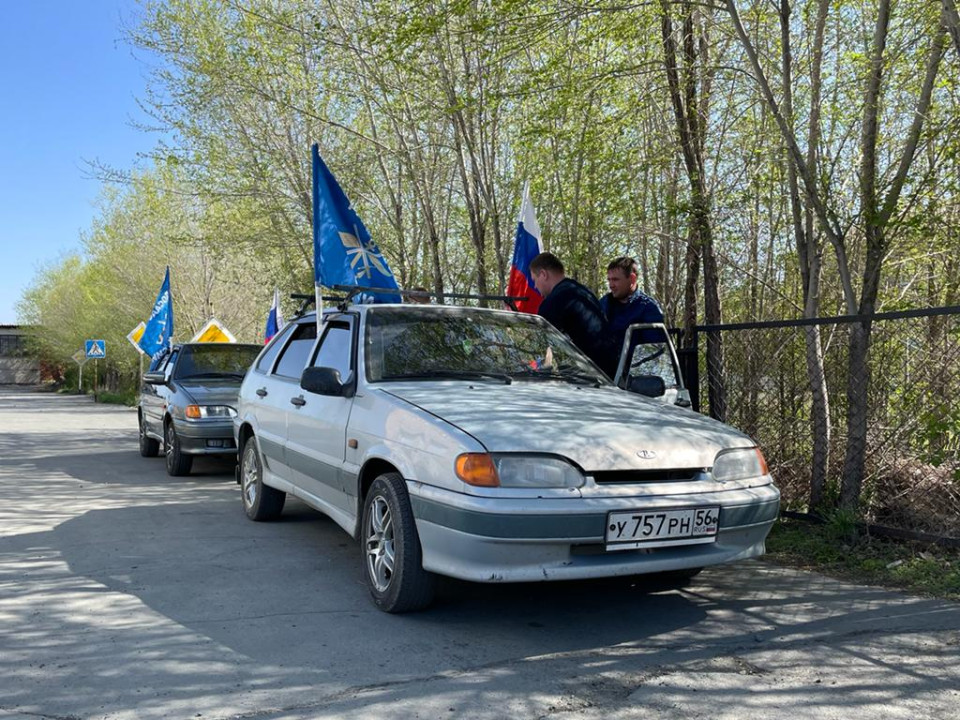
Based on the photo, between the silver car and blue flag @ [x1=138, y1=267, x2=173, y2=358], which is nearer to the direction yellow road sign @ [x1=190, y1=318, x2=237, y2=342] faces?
the silver car

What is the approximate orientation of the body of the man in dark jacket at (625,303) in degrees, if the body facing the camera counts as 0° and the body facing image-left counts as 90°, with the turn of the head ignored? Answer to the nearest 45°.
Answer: approximately 45°

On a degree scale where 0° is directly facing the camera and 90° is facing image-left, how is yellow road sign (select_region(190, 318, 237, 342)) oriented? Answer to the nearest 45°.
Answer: approximately 0°

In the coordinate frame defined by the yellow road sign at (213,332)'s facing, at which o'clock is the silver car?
The silver car is roughly at 12 o'clock from the yellow road sign.

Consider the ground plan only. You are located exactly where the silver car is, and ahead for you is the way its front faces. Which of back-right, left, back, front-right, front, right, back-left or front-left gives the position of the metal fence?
left

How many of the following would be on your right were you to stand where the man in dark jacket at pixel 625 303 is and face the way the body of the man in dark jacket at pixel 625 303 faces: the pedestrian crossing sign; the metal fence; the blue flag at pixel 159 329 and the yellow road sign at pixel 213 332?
3

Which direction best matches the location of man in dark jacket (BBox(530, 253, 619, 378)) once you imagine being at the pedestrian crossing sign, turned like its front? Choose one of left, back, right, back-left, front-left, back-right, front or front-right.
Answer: front

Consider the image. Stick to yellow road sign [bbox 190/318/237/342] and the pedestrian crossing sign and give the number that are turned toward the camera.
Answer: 2
